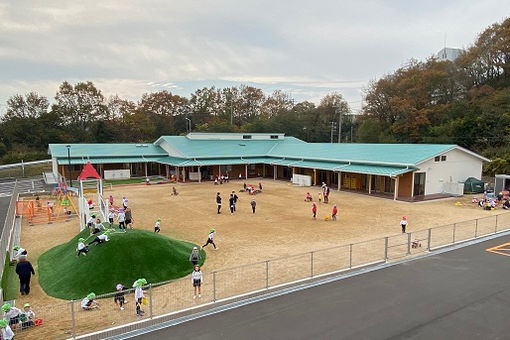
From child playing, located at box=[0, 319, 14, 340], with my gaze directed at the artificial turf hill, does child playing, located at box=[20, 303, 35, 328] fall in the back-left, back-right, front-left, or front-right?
front-left

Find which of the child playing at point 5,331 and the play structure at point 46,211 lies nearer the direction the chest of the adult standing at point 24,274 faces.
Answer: the play structure

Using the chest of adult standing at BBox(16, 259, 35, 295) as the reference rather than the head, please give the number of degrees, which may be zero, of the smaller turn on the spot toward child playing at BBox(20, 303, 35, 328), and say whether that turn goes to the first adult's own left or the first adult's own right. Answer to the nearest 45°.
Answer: approximately 180°

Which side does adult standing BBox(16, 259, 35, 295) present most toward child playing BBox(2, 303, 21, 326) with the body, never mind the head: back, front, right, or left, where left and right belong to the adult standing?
back

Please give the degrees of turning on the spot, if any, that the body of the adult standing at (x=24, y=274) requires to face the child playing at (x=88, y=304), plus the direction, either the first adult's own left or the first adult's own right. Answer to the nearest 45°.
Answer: approximately 135° to the first adult's own right

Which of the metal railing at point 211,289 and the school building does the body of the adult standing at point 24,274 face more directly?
the school building

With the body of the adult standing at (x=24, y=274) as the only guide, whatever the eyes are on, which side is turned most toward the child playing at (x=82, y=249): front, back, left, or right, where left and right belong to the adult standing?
right

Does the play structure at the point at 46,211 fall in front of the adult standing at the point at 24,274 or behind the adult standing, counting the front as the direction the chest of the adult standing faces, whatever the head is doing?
in front

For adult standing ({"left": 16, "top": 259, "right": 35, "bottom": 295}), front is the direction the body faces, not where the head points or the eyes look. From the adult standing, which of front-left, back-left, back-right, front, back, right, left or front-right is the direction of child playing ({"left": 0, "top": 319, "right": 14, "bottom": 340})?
back

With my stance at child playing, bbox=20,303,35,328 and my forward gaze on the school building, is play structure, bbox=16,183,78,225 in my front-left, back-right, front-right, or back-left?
front-left

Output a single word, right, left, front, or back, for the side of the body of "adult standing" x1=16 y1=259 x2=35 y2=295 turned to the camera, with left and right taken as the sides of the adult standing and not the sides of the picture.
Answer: back

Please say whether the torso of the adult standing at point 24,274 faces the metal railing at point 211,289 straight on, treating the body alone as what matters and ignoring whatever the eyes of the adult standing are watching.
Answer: no

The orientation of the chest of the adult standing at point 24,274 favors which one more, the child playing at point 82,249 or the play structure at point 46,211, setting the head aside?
the play structure

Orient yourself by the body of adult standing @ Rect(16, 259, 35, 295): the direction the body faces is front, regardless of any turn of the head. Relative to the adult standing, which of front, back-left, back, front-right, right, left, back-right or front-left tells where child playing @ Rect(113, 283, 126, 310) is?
back-right

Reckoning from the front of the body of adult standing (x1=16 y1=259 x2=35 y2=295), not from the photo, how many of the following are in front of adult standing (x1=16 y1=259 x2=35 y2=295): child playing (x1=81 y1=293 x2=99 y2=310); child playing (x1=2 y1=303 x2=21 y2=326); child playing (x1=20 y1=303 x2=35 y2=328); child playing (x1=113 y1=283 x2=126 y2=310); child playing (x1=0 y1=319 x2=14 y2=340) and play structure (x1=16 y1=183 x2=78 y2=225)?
1

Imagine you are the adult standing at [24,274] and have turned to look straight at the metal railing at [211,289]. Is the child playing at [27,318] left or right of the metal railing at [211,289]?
right
